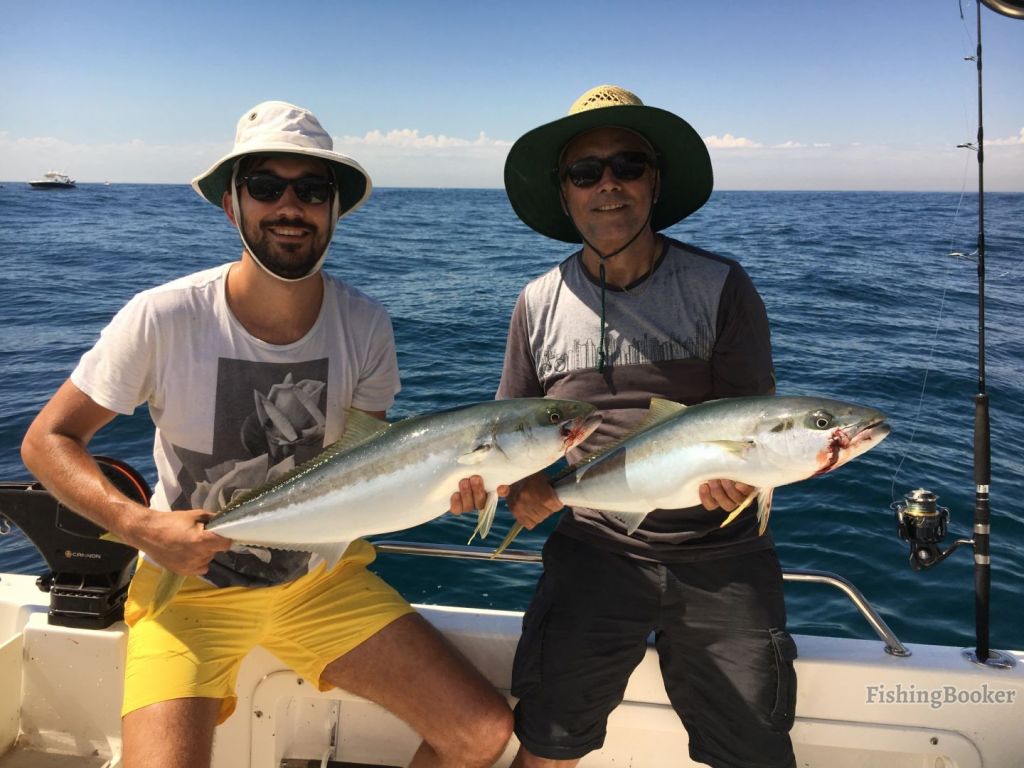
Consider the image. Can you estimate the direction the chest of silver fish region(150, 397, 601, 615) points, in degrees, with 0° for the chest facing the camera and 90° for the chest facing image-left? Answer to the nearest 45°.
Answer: approximately 270°

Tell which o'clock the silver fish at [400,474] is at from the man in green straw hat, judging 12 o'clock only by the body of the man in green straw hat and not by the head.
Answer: The silver fish is roughly at 2 o'clock from the man in green straw hat.

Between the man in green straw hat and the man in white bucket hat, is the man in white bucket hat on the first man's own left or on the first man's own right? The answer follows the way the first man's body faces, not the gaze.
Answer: on the first man's own right

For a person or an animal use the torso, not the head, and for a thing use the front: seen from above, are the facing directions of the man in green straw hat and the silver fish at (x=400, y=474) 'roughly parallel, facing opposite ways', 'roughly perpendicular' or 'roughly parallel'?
roughly perpendicular

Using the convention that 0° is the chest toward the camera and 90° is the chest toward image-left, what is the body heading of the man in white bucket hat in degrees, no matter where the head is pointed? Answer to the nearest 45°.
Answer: approximately 0°

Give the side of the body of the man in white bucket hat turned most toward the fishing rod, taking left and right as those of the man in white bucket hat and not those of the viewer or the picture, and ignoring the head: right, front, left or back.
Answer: left

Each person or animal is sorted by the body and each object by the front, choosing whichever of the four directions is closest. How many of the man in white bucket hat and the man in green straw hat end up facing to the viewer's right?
0

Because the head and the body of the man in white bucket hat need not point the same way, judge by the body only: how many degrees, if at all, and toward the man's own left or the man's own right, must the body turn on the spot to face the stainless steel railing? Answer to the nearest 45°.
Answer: approximately 90° to the man's own left
